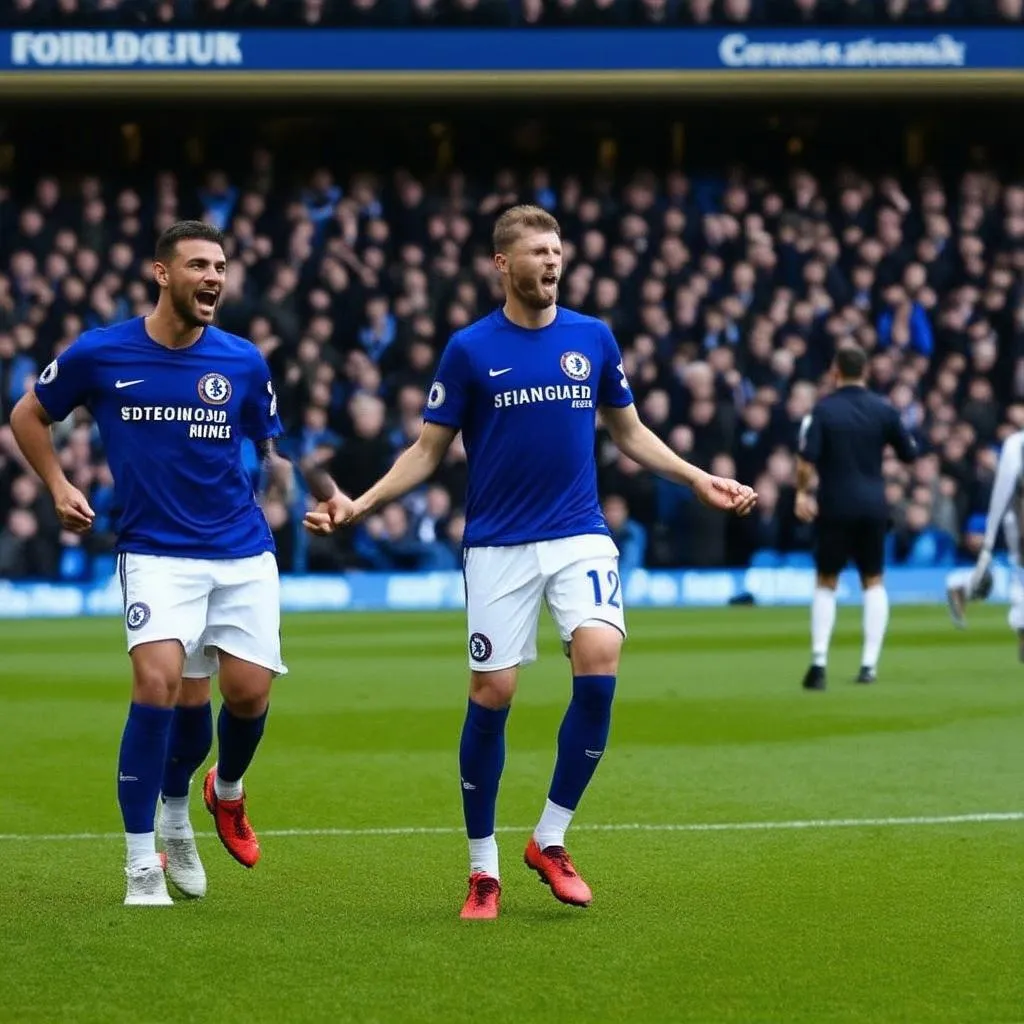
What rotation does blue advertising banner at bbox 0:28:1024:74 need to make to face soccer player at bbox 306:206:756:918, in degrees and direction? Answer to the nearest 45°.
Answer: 0° — it already faces them

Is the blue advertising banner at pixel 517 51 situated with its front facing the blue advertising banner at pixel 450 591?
yes

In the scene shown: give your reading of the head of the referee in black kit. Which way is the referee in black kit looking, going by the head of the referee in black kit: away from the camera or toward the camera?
away from the camera

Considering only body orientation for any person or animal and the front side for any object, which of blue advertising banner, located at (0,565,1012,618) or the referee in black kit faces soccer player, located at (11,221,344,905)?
the blue advertising banner

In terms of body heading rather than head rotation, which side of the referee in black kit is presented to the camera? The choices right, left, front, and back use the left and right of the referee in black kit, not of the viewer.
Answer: back

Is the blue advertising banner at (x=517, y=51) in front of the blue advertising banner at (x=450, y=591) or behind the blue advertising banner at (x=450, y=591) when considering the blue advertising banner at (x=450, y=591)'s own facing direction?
behind

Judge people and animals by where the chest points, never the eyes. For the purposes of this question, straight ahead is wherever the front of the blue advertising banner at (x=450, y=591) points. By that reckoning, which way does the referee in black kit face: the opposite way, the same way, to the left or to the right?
the opposite way
